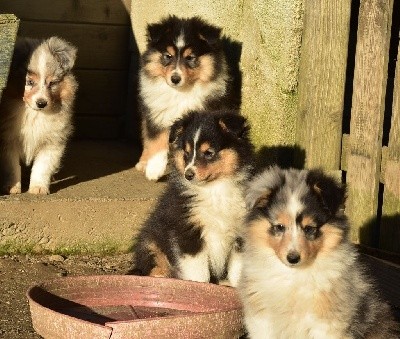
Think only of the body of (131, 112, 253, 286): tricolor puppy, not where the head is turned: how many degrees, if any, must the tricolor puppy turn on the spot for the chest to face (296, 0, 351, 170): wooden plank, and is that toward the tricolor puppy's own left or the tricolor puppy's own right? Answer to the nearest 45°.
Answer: approximately 90° to the tricolor puppy's own left

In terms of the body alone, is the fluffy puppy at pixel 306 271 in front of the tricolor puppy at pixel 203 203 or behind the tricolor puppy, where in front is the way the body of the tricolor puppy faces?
in front

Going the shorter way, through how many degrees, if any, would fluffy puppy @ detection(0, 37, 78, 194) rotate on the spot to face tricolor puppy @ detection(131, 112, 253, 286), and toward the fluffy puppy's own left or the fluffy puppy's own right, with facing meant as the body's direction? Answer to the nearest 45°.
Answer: approximately 45° to the fluffy puppy's own left

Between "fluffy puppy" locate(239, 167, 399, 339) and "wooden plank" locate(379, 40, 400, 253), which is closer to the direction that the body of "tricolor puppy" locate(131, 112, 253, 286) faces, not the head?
the fluffy puppy

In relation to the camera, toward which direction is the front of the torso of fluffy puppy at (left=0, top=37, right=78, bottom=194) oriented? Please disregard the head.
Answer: toward the camera

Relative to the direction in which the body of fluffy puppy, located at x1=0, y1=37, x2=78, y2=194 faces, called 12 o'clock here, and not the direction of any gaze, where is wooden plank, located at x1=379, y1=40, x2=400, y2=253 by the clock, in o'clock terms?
The wooden plank is roughly at 10 o'clock from the fluffy puppy.

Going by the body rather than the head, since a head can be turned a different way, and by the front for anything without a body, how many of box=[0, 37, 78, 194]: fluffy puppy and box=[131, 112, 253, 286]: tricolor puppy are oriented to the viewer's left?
0

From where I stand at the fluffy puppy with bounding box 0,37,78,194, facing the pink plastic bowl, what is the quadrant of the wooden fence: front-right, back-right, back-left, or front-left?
front-left

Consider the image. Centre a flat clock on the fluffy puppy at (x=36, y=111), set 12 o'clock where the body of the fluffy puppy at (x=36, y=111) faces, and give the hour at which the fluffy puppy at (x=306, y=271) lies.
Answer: the fluffy puppy at (x=306, y=271) is roughly at 11 o'clock from the fluffy puppy at (x=36, y=111).

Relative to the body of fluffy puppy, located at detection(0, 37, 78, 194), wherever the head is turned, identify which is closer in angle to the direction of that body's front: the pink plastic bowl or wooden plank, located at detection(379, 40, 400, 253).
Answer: the pink plastic bowl

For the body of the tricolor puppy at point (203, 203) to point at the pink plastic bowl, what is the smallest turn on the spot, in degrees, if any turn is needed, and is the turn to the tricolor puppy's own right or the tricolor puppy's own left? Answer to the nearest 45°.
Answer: approximately 90° to the tricolor puppy's own right

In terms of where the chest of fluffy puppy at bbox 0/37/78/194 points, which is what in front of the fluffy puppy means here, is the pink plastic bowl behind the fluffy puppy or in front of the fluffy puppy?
in front

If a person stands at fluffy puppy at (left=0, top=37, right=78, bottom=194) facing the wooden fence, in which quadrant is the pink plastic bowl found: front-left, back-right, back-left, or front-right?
front-right

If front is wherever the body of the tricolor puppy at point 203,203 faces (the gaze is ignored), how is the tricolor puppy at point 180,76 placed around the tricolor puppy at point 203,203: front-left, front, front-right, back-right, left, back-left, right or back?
back-left
